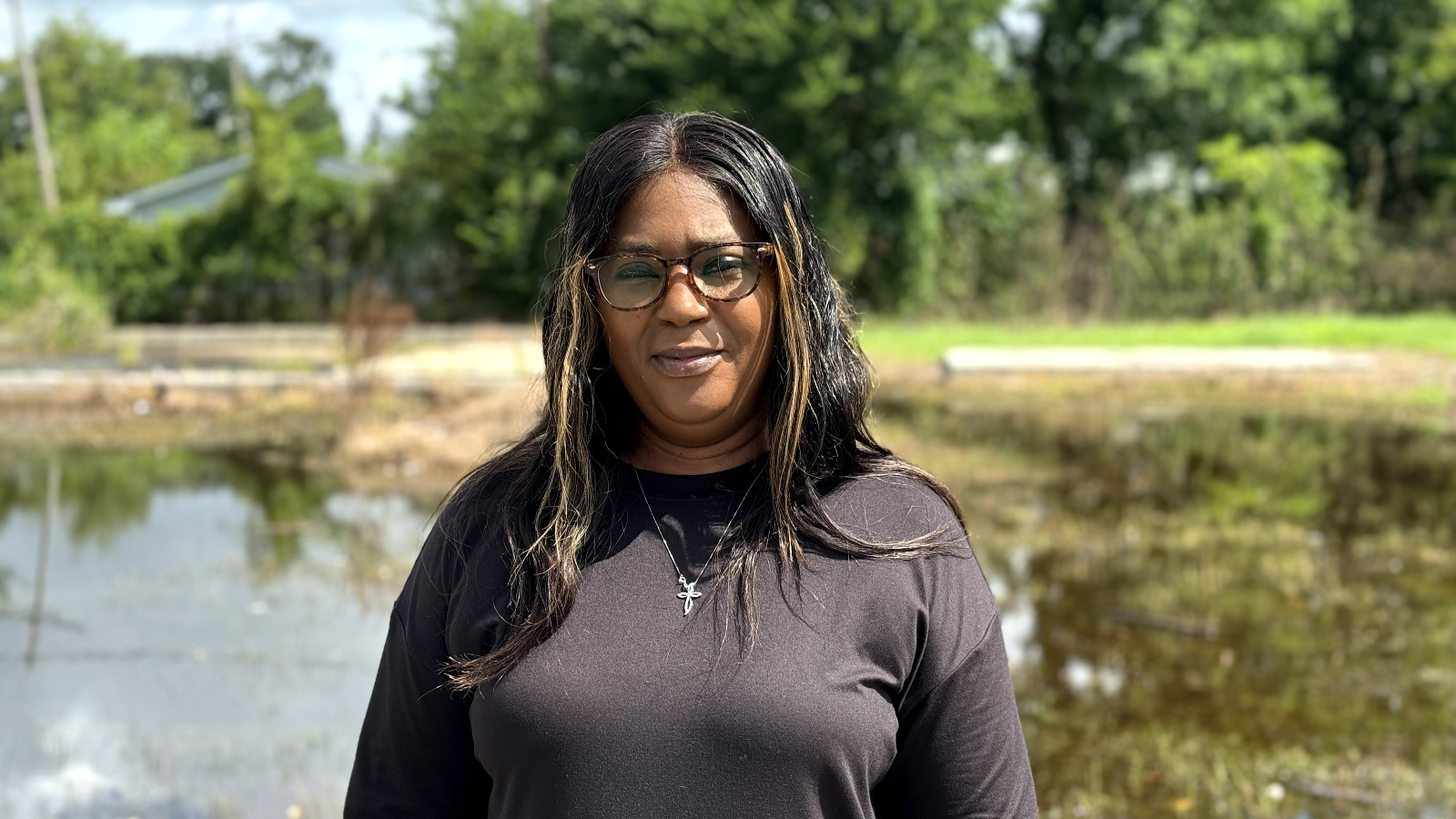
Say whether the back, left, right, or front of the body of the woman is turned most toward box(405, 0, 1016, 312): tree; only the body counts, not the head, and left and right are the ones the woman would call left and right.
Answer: back

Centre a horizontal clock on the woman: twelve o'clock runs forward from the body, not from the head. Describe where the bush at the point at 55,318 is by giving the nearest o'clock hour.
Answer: The bush is roughly at 5 o'clock from the woman.

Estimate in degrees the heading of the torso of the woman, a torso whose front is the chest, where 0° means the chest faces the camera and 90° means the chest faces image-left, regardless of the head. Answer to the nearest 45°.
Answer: approximately 0°

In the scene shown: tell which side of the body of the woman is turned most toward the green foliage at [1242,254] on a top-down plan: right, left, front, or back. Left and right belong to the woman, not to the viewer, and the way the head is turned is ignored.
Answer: back
